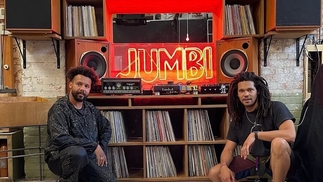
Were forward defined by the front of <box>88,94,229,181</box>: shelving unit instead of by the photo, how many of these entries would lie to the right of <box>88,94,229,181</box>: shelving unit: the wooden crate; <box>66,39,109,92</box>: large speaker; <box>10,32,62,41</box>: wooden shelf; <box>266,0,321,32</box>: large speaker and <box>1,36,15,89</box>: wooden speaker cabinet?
4

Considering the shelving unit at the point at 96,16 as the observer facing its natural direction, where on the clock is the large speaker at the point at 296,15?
The large speaker is roughly at 10 o'clock from the shelving unit.

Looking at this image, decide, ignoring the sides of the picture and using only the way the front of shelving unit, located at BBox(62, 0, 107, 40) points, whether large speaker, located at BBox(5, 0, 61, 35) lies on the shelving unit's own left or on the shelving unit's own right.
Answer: on the shelving unit's own right

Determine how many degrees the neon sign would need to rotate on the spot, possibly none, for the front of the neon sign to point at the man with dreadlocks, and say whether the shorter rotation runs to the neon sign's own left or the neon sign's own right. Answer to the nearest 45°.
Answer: approximately 45° to the neon sign's own left

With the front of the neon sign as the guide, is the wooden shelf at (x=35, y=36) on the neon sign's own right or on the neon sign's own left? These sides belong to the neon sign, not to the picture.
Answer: on the neon sign's own right

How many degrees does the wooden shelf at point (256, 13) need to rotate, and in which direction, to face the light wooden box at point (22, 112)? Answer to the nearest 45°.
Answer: approximately 45° to its right

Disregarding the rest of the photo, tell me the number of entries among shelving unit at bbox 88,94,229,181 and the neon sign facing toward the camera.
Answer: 2
